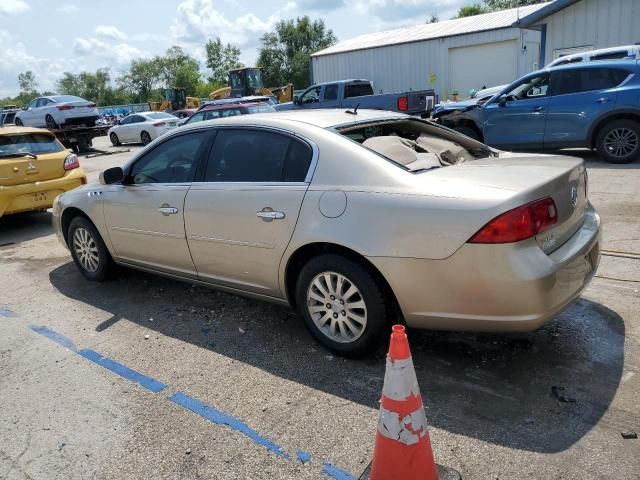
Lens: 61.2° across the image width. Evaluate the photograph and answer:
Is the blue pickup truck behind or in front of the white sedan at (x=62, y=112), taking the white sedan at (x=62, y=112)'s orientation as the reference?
behind

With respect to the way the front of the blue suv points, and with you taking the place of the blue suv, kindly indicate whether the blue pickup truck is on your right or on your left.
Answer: on your right

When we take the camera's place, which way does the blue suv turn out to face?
facing to the left of the viewer

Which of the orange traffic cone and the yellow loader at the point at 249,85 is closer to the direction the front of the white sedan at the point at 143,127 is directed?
the yellow loader

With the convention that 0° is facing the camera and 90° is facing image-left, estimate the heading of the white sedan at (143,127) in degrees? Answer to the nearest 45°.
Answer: approximately 135°

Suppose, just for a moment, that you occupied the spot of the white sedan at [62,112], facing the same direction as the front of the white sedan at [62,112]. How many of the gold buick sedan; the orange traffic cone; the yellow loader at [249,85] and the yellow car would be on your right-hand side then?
1

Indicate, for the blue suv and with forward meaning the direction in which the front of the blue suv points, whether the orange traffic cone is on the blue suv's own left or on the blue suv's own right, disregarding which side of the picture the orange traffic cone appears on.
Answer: on the blue suv's own left

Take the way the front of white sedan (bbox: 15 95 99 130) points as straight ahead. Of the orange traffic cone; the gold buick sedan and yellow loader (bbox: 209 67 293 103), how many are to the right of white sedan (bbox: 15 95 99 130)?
1

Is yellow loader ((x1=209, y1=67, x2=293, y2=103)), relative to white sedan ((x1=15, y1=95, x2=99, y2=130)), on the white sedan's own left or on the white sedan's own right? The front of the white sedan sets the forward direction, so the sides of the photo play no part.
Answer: on the white sedan's own right

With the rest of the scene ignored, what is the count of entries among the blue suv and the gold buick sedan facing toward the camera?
0

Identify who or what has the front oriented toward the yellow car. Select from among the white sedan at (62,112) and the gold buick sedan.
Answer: the gold buick sedan

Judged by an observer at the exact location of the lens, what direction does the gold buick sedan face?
facing away from the viewer and to the left of the viewer

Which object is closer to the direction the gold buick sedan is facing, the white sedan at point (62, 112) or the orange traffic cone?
the white sedan

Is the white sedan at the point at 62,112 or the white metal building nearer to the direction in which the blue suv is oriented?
the white sedan

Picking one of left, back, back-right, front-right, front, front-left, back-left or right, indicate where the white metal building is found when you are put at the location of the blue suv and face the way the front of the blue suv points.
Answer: right

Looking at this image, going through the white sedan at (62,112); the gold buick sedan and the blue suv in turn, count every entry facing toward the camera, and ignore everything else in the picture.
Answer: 0

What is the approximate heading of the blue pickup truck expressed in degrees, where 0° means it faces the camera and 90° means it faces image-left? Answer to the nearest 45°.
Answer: approximately 135°

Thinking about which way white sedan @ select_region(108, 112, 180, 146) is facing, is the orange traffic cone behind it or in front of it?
behind
